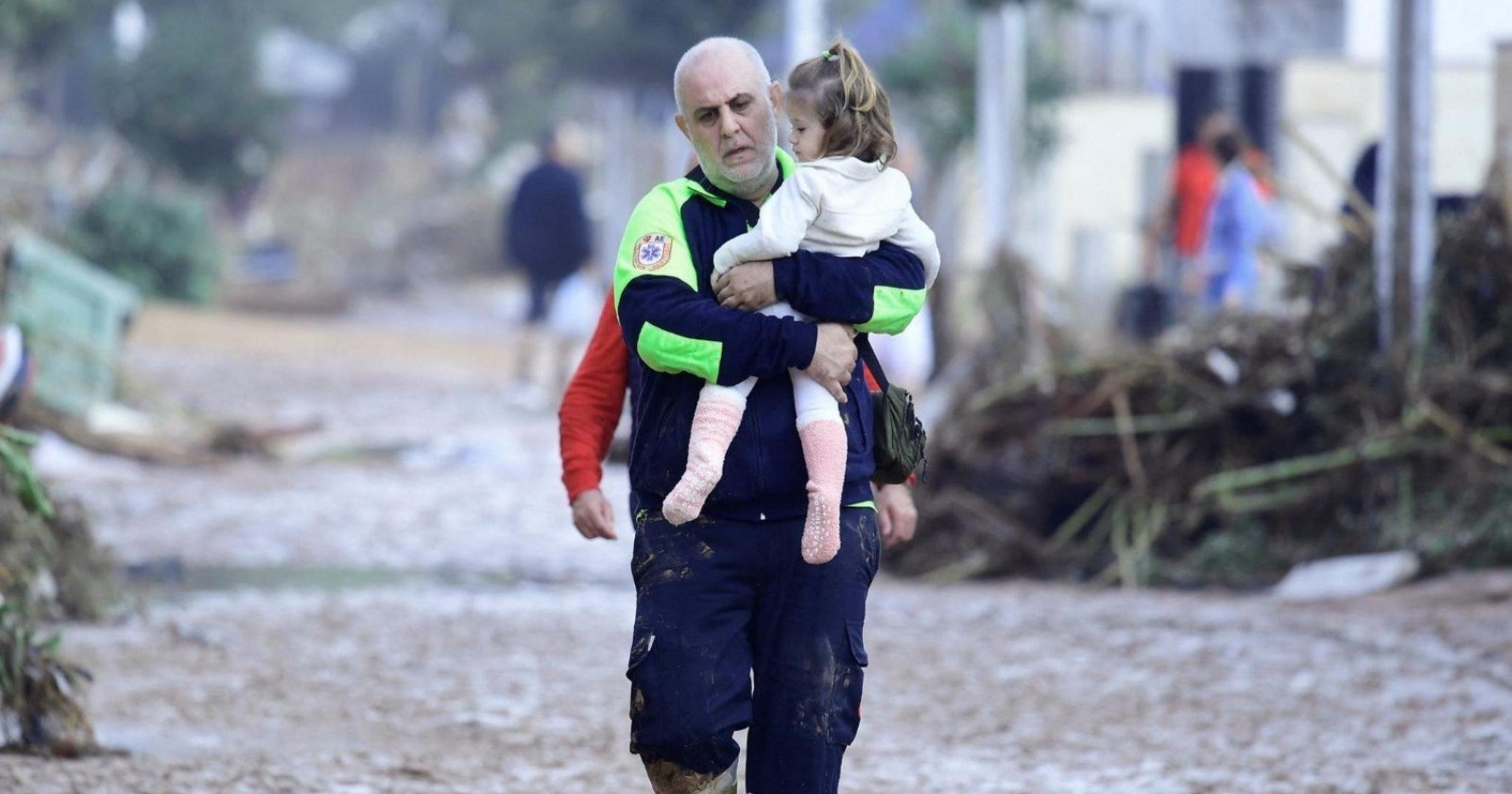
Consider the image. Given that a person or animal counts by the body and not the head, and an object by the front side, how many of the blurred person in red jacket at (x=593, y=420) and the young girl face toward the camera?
1

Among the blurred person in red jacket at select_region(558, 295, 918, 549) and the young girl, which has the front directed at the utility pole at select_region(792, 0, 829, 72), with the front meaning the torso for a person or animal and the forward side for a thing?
the young girl

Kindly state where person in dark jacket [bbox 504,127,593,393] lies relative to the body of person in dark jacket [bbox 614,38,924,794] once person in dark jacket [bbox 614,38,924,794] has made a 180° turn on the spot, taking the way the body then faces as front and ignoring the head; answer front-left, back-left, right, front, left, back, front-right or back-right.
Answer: front

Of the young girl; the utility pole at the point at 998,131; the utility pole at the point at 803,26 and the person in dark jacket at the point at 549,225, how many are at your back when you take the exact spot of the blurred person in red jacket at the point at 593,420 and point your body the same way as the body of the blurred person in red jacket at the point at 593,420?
3

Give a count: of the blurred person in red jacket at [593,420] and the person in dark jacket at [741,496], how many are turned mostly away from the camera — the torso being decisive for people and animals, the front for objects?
0

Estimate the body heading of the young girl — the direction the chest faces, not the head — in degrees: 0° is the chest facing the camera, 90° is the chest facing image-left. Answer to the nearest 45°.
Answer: approximately 180°

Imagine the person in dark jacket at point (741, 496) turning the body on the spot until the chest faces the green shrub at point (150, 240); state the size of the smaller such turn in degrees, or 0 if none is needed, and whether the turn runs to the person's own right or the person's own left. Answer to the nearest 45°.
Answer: approximately 180°

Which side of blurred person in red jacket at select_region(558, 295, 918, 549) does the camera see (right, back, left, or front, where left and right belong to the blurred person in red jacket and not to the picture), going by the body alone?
front

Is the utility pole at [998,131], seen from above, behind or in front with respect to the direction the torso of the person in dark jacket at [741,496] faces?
behind

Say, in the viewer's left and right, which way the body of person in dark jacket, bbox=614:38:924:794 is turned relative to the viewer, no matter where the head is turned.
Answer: facing the viewer

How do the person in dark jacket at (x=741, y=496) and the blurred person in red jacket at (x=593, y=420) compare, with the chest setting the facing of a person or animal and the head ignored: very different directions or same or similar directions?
same or similar directions

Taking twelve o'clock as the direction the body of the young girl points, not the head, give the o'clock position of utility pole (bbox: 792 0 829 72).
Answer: The utility pole is roughly at 12 o'clock from the young girl.

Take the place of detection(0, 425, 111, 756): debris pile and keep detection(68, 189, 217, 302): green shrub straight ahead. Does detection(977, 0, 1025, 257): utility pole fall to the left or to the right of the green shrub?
right

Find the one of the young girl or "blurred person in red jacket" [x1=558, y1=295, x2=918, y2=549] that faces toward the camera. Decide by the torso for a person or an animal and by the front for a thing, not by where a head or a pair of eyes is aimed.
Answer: the blurred person in red jacket

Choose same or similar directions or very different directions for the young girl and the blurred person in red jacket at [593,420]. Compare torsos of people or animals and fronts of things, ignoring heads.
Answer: very different directions
